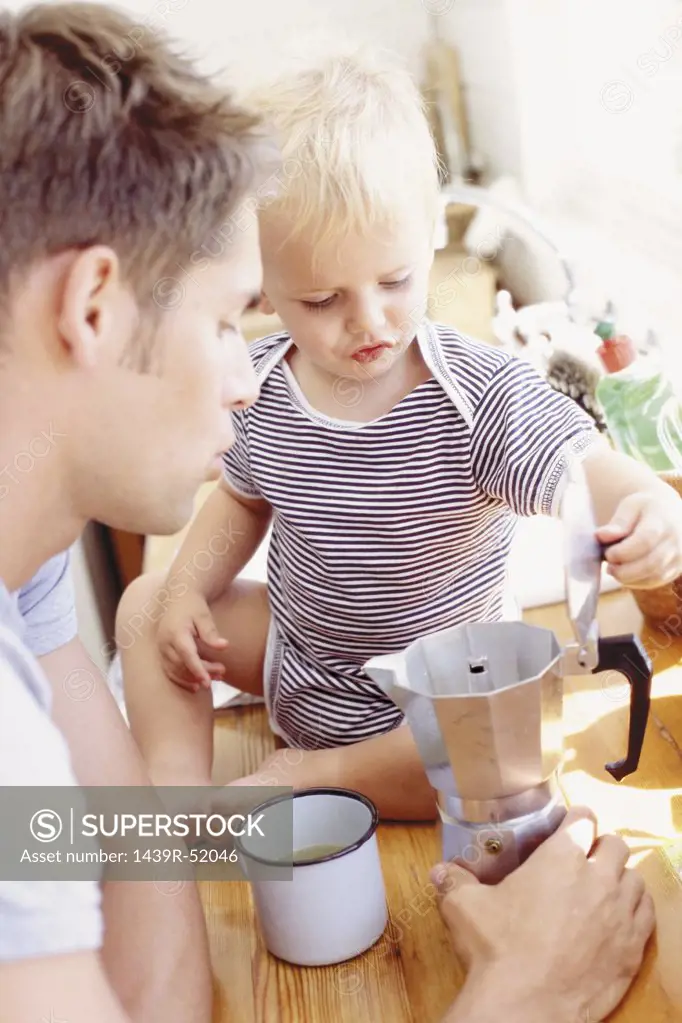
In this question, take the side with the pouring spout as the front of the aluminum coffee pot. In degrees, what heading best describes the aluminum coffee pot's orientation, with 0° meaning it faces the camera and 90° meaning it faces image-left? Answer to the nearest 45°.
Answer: approximately 90°

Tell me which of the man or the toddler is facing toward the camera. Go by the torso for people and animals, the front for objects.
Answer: the toddler

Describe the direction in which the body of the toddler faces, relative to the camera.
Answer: toward the camera

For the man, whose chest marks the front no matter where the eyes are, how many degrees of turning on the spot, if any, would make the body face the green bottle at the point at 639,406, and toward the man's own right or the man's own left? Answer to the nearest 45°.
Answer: approximately 45° to the man's own left

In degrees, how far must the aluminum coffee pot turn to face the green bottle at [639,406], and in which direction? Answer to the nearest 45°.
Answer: approximately 90° to its right

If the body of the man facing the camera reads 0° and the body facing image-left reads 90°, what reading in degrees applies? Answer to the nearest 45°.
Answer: approximately 270°

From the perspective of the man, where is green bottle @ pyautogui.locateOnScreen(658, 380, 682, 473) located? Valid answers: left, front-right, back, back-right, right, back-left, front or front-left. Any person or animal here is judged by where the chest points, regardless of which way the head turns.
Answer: front-left

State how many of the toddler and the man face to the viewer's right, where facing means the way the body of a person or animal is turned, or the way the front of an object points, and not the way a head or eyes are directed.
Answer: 1

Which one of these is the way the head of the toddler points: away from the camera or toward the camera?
toward the camera

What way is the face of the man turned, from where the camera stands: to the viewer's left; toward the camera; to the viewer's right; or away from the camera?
to the viewer's right
